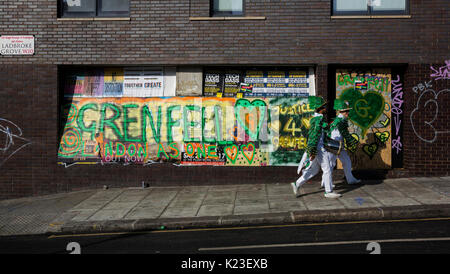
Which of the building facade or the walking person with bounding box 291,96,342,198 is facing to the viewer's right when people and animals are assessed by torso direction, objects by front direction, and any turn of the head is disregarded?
the walking person

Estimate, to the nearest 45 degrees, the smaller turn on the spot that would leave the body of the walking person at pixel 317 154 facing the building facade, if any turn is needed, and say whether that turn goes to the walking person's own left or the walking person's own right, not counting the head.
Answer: approximately 135° to the walking person's own left

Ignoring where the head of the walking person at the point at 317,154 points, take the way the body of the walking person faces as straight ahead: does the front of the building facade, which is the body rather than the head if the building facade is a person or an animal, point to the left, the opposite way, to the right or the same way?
to the right

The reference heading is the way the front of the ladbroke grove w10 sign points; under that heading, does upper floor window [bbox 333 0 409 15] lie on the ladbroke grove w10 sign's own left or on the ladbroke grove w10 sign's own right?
on the ladbroke grove w10 sign's own left

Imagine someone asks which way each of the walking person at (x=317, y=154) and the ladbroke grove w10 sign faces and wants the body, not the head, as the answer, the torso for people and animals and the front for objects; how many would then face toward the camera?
1

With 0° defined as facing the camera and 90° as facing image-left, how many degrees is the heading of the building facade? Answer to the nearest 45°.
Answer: approximately 0°

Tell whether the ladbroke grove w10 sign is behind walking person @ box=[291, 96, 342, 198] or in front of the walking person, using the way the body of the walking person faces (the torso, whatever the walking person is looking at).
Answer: behind

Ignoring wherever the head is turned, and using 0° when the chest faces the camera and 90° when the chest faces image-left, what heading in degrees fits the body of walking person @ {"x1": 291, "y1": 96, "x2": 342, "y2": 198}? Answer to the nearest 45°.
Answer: approximately 270°

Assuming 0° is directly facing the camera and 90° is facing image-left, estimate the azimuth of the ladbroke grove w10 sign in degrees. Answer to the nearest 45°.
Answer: approximately 0°

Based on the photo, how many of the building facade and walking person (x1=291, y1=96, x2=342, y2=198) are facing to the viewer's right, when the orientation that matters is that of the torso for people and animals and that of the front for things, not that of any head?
1
